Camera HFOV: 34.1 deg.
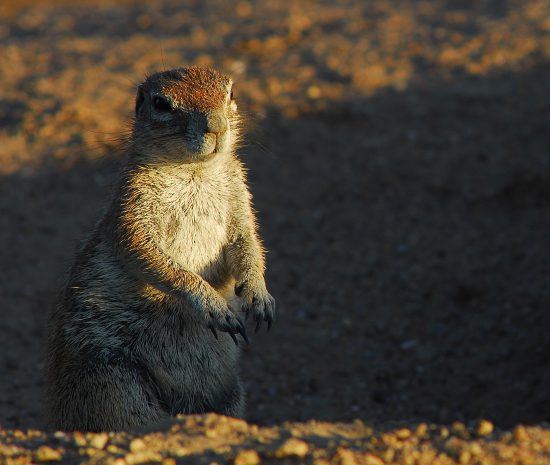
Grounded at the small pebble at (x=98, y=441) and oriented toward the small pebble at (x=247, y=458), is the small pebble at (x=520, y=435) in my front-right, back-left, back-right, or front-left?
front-left

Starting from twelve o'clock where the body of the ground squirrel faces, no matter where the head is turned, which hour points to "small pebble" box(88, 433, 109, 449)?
The small pebble is roughly at 2 o'clock from the ground squirrel.

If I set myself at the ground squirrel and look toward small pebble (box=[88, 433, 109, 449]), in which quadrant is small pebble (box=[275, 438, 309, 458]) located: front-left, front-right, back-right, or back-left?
front-left

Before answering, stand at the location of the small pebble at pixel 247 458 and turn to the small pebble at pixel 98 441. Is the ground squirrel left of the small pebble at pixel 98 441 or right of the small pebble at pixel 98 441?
right

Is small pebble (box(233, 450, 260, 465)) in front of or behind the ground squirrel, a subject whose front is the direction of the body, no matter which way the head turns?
in front

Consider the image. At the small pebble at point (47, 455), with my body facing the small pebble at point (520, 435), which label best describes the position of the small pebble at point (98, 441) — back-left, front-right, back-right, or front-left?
front-left

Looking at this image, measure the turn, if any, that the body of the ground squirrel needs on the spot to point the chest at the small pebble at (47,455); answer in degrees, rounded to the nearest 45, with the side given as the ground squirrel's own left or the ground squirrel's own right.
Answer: approximately 45° to the ground squirrel's own right

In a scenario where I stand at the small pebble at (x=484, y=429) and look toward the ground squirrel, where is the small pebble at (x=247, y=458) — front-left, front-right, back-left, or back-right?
front-left

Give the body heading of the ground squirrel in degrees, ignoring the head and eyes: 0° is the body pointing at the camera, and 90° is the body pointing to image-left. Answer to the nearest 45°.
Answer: approximately 315°

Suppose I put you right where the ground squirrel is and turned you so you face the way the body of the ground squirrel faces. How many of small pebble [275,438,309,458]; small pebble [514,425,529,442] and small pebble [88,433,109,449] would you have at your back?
0
